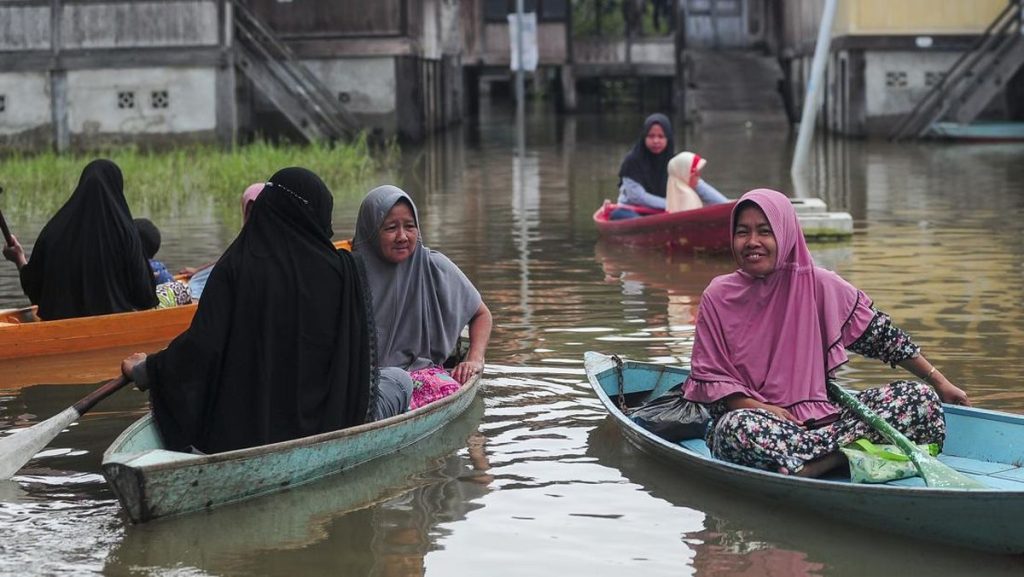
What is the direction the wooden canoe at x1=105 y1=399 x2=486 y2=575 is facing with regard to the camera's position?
facing away from the viewer and to the right of the viewer

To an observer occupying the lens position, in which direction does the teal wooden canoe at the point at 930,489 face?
facing away from the viewer and to the left of the viewer

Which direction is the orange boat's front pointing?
to the viewer's right

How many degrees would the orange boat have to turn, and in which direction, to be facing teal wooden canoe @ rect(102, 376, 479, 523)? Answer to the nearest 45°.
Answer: approximately 90° to its right

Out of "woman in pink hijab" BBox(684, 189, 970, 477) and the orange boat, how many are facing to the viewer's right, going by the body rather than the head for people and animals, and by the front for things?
1

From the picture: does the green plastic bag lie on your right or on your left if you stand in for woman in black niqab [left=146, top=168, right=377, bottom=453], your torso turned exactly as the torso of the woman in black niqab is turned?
on your right

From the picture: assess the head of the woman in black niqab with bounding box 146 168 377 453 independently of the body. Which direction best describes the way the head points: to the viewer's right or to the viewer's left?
to the viewer's right

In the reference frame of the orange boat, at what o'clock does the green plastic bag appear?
The green plastic bag is roughly at 2 o'clock from the orange boat.

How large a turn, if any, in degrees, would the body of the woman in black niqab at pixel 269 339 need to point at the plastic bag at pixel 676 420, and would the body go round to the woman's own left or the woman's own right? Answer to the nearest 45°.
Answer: approximately 45° to the woman's own right

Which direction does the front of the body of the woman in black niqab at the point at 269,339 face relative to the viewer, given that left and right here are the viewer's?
facing away from the viewer and to the right of the viewer
